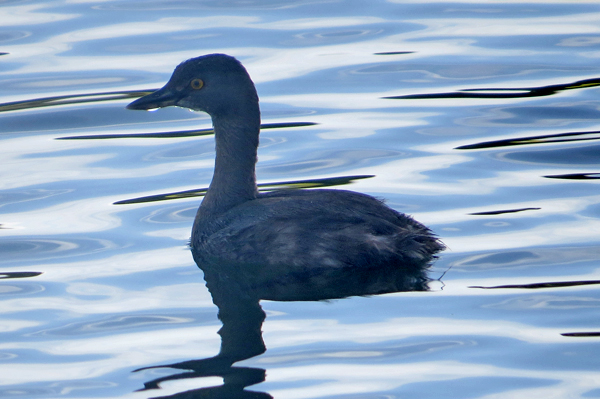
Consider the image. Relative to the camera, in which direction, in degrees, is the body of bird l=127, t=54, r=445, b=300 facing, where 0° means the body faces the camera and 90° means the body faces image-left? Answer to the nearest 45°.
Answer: approximately 90°
